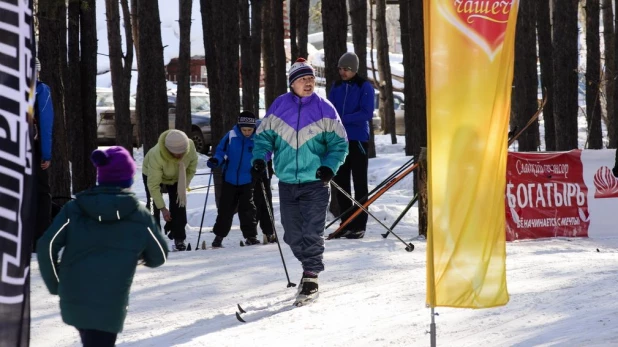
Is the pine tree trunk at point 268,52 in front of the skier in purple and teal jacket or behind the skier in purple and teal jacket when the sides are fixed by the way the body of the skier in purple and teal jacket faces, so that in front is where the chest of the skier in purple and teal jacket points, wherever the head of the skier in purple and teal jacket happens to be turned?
behind

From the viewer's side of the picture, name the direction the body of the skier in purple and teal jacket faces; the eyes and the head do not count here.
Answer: toward the camera

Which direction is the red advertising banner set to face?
toward the camera

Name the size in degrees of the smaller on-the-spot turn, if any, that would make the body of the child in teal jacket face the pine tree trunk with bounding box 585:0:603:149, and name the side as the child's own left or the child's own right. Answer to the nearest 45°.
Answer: approximately 45° to the child's own right

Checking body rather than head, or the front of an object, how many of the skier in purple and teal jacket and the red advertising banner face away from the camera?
0

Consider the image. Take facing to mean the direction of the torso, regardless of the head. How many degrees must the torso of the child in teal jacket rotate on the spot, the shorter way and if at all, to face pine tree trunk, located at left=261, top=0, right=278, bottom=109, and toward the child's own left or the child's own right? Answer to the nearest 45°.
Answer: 0° — they already face it

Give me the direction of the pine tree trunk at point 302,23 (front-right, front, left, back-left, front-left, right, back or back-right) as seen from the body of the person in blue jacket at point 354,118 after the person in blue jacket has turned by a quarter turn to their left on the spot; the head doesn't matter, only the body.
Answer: back-left

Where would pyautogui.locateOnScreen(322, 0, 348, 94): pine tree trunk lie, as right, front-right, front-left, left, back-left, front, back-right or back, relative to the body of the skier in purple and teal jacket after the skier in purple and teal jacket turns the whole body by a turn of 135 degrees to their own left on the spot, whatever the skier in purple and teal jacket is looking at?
front-left

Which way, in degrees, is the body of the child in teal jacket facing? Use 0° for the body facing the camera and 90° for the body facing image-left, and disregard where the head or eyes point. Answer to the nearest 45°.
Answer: approximately 180°

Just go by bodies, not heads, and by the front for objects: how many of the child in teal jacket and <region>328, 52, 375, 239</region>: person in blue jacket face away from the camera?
1

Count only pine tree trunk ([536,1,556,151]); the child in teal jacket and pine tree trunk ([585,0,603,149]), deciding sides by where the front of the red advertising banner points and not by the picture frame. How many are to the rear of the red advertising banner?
2

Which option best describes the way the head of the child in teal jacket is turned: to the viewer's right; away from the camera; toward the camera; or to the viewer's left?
away from the camera

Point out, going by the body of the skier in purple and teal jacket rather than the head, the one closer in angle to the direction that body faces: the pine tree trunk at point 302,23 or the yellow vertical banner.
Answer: the yellow vertical banner

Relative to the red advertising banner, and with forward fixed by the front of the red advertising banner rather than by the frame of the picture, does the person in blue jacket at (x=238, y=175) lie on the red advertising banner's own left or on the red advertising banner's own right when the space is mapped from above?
on the red advertising banner's own right

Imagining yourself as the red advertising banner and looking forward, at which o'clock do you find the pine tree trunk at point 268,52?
The pine tree trunk is roughly at 5 o'clock from the red advertising banner.

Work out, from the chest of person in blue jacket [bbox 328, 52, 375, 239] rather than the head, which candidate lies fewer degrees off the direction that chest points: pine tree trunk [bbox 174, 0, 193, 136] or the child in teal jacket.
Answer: the child in teal jacket

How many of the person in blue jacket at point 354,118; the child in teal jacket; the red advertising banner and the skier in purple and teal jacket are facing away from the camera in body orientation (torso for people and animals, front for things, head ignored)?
1
